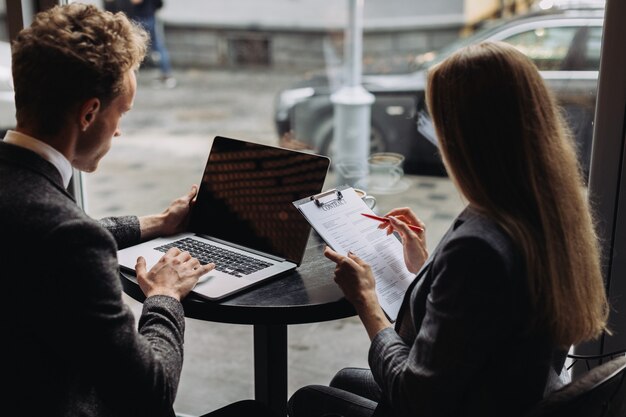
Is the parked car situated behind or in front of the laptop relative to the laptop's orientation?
behind

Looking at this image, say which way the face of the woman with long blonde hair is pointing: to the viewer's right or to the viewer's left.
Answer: to the viewer's left

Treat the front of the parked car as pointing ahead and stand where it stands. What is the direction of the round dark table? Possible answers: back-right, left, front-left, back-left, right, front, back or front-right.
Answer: left

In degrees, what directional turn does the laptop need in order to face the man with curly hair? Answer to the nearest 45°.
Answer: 0° — it already faces them

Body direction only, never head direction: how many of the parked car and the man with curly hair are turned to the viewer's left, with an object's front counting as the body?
1

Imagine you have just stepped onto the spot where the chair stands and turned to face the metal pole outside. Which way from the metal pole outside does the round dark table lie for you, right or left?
left

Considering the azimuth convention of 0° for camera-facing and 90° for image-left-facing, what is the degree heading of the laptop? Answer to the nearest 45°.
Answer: approximately 45°

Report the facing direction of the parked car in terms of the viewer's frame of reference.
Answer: facing to the left of the viewer

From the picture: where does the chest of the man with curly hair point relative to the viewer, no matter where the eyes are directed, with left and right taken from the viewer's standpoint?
facing away from the viewer and to the right of the viewer

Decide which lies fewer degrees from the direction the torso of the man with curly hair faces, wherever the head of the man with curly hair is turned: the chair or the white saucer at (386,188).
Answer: the white saucer

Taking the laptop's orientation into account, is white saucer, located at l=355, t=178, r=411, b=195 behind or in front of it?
behind

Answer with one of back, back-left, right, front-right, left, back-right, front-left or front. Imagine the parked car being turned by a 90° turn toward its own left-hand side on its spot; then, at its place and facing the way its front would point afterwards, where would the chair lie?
front

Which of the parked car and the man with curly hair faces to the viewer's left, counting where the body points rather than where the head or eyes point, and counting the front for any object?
the parked car

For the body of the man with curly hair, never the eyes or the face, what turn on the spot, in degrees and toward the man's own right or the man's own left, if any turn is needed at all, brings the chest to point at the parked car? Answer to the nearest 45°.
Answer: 0° — they already face it

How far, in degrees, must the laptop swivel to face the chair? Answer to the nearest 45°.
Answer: approximately 90° to its left

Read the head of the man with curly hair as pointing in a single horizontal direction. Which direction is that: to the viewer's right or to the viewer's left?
to the viewer's right
